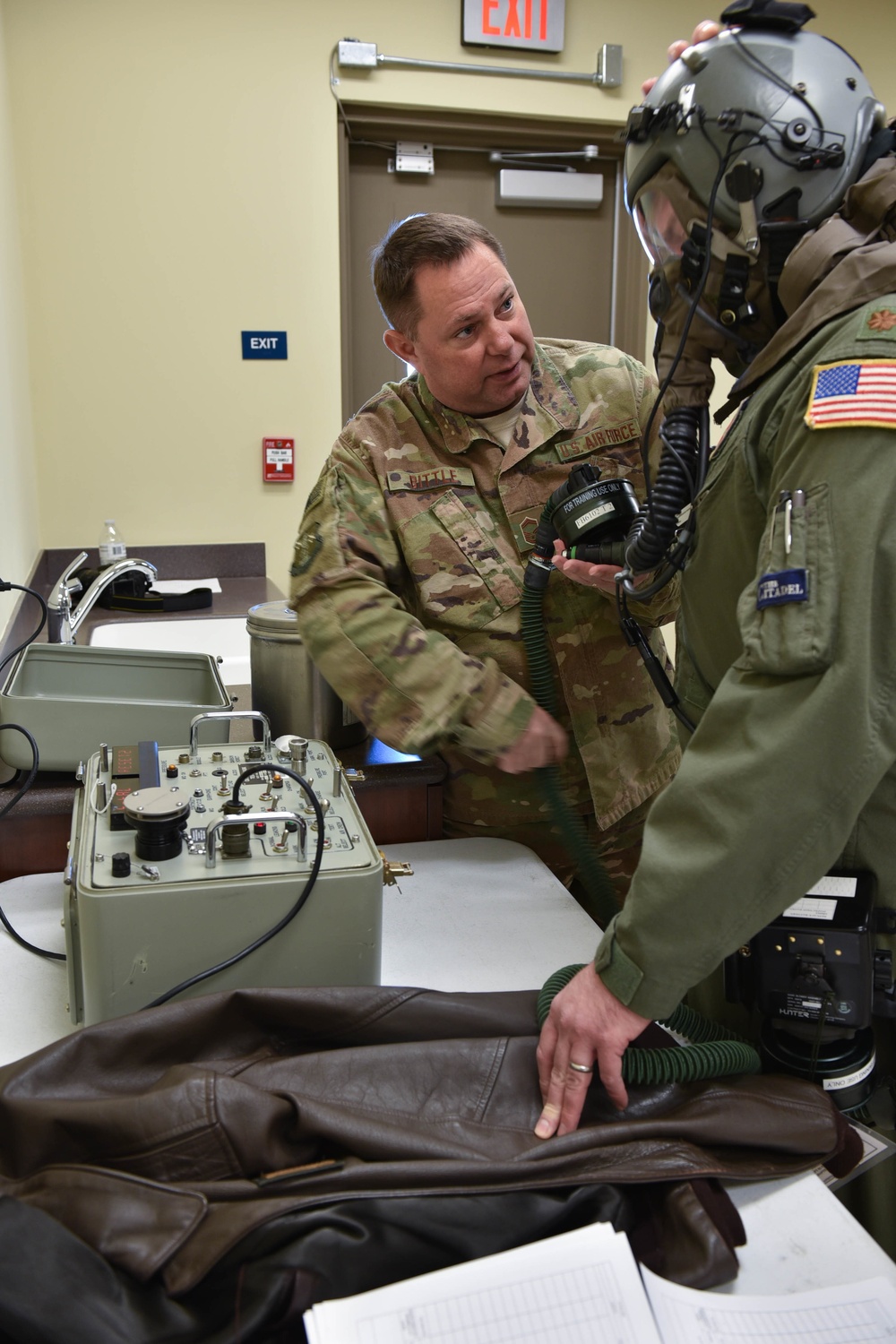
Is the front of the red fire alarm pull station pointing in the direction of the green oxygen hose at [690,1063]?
yes

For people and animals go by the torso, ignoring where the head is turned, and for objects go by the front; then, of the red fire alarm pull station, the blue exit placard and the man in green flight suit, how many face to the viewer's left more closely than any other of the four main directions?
1

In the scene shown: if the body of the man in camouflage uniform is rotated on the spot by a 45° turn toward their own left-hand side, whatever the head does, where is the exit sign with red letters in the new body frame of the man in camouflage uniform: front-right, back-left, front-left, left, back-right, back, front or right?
left

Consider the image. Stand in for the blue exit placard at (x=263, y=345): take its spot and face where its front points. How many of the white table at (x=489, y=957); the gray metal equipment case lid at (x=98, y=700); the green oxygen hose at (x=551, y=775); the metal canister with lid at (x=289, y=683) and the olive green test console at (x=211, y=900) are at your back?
0

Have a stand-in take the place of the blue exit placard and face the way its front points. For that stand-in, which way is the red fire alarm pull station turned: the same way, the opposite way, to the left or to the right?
the same way

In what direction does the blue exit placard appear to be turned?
toward the camera

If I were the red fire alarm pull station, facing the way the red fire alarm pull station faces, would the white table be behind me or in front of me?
in front

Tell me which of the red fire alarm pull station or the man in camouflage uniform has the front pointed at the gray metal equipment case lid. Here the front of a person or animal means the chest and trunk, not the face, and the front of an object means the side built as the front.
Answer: the red fire alarm pull station

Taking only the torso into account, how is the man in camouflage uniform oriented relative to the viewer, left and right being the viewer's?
facing the viewer and to the right of the viewer

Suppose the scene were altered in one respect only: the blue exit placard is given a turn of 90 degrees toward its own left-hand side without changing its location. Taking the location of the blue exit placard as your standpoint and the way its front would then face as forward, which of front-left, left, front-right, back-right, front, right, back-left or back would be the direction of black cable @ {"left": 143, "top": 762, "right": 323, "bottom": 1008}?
right

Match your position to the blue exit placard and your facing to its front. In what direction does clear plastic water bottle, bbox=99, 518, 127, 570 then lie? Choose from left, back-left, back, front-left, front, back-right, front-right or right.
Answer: front-right

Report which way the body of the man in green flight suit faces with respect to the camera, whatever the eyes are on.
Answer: to the viewer's left

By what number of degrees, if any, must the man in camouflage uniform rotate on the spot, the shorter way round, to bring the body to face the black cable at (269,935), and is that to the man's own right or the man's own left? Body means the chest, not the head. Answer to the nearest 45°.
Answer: approximately 45° to the man's own right

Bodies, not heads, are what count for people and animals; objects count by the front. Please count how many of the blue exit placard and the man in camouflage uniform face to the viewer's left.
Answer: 0

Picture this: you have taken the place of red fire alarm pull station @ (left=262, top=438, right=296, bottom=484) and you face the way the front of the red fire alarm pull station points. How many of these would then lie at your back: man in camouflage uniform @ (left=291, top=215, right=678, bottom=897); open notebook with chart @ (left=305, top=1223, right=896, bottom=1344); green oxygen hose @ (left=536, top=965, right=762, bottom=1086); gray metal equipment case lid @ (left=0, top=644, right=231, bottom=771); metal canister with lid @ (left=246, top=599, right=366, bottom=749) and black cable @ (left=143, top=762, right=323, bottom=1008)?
0

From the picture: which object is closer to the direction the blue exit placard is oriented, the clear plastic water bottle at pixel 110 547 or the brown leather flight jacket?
the brown leather flight jacket

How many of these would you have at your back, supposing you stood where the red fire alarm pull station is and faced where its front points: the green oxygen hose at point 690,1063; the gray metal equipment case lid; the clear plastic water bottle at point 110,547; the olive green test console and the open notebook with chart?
0
